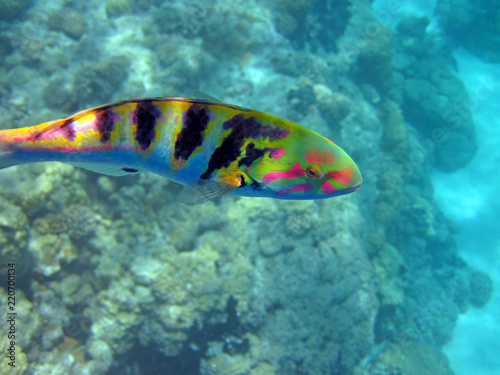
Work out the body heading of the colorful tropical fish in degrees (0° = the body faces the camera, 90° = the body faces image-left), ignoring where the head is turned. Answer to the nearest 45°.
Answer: approximately 270°
